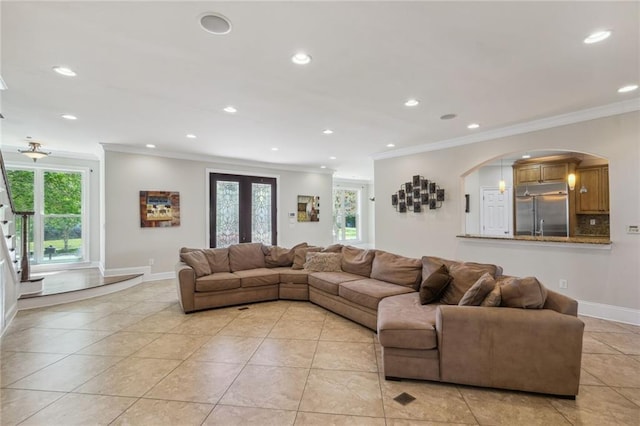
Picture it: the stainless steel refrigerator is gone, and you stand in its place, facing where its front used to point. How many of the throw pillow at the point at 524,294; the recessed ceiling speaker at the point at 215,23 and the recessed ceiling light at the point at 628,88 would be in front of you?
3

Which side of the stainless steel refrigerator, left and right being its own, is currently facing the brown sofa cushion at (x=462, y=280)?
front

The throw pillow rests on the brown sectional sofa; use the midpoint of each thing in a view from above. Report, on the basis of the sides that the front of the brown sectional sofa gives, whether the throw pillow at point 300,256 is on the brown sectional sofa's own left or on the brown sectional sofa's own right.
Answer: on the brown sectional sofa's own right

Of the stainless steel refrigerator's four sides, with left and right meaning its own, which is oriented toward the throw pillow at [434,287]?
front

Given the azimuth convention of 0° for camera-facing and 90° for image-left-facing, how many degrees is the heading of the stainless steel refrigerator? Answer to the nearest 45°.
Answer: approximately 0°

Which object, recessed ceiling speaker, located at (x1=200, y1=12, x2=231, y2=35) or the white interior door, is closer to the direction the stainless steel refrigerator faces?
the recessed ceiling speaker

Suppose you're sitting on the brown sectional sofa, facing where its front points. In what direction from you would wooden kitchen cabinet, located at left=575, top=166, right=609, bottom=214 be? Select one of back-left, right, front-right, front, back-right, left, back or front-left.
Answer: back

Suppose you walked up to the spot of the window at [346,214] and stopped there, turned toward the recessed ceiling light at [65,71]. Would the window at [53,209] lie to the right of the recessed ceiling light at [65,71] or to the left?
right

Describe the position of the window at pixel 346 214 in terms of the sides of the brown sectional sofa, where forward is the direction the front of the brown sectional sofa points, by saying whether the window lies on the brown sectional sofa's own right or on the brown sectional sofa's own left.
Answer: on the brown sectional sofa's own right

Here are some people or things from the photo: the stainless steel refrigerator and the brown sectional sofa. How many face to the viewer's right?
0

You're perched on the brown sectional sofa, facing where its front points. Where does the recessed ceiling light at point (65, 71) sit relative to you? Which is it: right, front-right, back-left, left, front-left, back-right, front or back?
front-right

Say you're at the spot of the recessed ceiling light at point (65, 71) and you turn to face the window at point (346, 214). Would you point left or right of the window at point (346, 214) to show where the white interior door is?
right

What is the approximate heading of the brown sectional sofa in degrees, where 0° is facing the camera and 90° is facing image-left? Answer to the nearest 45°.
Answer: approximately 45°

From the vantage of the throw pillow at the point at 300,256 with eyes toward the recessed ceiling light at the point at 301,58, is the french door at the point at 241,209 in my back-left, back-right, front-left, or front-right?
back-right
